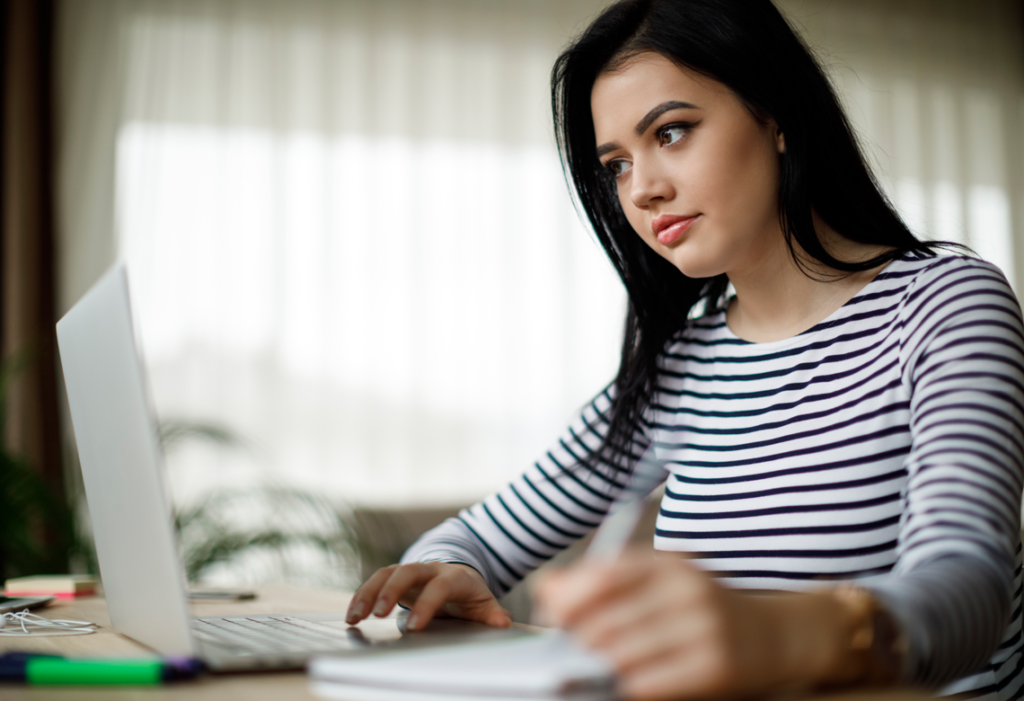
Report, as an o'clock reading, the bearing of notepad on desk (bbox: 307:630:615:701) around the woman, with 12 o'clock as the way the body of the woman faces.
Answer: The notepad on desk is roughly at 11 o'clock from the woman.

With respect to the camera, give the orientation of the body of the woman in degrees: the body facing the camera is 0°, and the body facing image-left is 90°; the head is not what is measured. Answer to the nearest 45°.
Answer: approximately 45°

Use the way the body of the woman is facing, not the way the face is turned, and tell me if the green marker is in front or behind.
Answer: in front
